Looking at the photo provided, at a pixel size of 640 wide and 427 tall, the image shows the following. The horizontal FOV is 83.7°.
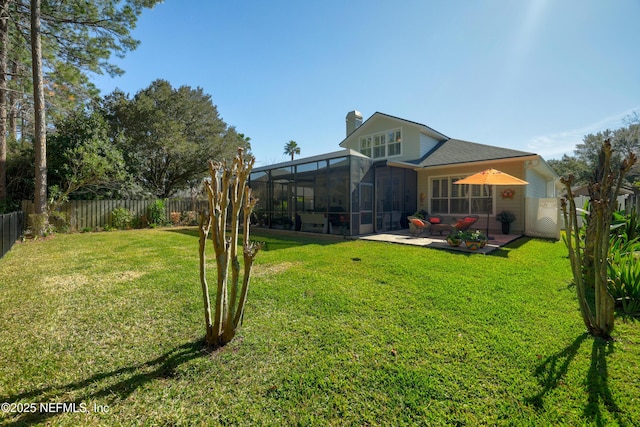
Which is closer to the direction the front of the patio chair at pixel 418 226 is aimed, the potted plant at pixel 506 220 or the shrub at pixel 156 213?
the potted plant

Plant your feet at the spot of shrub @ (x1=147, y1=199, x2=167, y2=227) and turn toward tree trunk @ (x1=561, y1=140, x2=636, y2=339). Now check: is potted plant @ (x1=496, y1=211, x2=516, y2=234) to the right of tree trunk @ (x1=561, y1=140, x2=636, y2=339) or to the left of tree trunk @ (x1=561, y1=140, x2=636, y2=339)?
left
